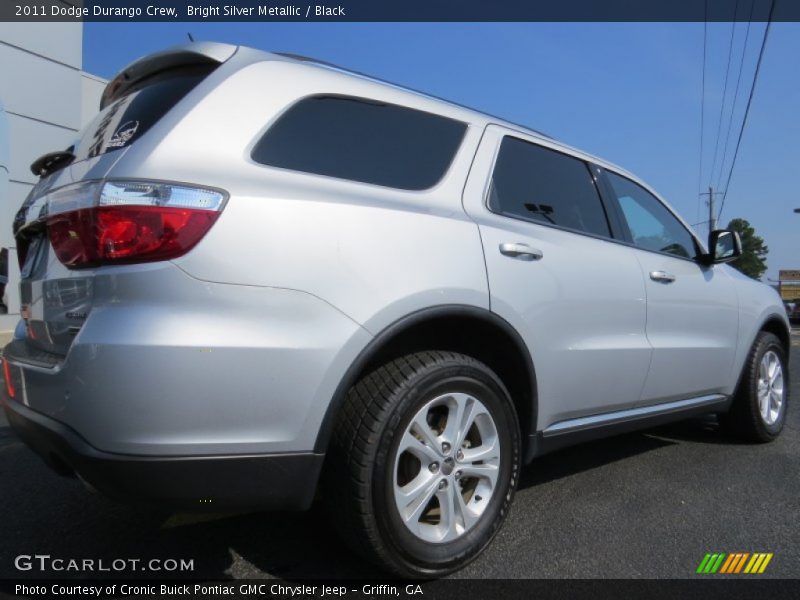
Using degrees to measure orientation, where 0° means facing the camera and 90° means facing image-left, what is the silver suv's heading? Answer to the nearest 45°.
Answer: approximately 225°
